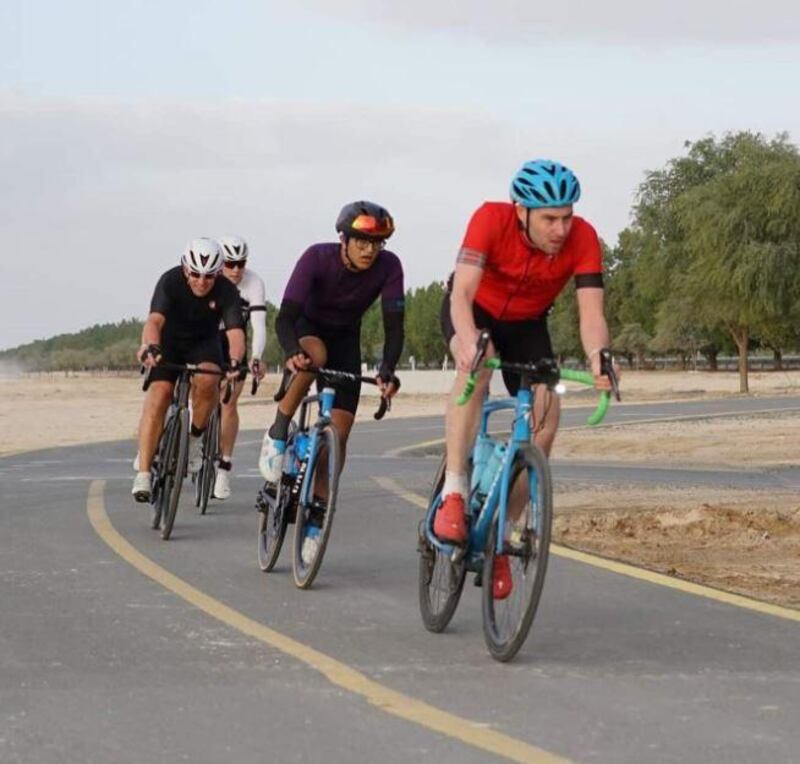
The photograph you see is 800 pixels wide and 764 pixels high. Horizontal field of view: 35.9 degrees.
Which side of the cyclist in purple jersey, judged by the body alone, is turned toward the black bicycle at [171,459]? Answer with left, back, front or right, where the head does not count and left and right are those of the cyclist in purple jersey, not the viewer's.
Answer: back

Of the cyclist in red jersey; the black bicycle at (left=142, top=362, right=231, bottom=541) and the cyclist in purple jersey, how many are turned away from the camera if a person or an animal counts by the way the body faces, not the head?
0

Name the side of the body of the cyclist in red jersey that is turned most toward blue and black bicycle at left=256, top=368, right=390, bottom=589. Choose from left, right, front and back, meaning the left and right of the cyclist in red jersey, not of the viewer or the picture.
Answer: back

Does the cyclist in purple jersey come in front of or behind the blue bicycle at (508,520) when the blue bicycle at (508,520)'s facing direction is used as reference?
behind

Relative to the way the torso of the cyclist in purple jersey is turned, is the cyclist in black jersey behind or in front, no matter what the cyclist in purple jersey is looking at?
behind

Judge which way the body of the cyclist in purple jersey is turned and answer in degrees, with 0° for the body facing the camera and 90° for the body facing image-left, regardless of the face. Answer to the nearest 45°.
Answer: approximately 315°

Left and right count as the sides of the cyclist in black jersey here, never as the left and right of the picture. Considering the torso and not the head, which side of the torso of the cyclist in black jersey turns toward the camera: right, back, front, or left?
front

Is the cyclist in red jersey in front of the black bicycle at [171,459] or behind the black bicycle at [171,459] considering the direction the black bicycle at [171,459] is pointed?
in front

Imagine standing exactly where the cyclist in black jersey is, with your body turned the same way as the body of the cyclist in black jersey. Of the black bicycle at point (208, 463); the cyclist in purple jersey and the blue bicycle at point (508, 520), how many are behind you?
1

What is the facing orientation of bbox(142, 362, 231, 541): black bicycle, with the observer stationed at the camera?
facing the viewer

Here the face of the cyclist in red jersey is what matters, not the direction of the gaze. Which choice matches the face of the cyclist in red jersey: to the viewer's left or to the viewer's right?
to the viewer's right

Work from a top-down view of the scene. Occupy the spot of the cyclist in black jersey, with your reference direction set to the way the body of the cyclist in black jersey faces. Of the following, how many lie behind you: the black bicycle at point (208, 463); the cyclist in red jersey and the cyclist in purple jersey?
1
